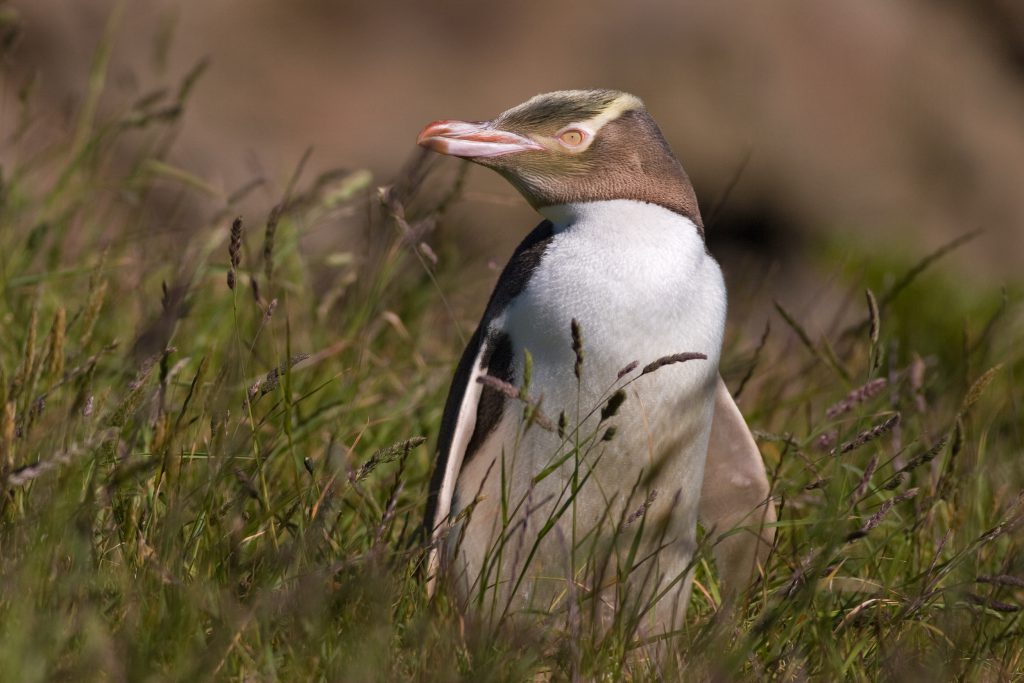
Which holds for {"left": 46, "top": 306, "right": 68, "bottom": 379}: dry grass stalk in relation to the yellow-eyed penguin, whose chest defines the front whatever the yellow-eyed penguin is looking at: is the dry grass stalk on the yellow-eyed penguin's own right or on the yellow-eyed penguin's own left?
on the yellow-eyed penguin's own right

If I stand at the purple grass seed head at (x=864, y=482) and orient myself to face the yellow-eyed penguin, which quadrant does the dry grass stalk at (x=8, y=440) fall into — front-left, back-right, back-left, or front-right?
front-left

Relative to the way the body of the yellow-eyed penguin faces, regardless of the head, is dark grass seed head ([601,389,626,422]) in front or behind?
in front

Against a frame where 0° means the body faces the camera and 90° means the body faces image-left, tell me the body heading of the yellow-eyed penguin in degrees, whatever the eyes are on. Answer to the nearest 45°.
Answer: approximately 315°

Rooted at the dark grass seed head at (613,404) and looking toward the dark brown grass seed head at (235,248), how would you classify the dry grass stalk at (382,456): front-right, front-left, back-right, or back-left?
front-left

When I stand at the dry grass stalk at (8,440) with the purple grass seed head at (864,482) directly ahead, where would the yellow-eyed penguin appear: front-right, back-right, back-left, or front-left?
front-left

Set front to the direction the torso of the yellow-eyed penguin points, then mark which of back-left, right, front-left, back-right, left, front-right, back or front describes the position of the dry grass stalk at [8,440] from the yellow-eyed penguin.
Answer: right

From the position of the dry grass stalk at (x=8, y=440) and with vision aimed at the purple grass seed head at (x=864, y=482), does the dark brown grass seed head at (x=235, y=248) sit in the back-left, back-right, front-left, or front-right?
front-left

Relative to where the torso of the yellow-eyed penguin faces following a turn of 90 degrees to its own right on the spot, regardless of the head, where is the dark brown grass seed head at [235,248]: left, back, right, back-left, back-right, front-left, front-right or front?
front
